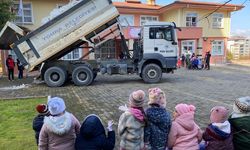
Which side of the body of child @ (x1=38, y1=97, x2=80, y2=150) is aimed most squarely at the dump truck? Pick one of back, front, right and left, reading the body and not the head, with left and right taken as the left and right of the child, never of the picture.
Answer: front

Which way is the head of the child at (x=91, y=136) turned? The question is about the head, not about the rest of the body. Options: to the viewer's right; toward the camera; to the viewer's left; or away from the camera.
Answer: away from the camera

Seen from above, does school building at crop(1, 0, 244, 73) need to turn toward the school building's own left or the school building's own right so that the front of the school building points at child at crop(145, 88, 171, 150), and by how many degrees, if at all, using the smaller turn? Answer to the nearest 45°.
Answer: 0° — it already faces them

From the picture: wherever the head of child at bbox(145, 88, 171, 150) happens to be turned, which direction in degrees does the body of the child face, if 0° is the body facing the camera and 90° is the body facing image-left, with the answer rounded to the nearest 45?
approximately 180°

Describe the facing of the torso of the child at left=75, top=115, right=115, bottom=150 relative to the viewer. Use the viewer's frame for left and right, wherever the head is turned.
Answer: facing away from the viewer

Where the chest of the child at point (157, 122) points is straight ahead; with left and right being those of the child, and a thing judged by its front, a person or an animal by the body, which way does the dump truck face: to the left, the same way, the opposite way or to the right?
to the right

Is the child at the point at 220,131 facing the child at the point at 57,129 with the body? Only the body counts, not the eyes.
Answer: no

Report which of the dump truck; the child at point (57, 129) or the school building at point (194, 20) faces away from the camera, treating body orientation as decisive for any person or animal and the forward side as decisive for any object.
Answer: the child

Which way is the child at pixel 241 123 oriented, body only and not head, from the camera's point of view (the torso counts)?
away from the camera

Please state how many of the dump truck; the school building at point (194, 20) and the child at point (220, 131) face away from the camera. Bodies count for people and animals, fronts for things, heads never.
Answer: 1

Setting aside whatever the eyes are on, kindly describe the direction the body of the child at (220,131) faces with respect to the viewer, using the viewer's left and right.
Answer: facing away from the viewer

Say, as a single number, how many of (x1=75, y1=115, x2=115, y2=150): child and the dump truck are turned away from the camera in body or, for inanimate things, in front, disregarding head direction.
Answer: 1

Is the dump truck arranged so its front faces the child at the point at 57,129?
no

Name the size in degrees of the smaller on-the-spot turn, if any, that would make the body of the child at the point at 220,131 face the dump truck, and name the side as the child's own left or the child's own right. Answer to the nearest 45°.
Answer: approximately 45° to the child's own left

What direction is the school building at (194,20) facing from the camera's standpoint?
toward the camera

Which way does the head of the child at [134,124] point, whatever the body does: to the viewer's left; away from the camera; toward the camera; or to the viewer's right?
away from the camera

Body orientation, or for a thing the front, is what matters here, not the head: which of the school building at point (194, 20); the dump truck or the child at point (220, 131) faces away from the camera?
the child

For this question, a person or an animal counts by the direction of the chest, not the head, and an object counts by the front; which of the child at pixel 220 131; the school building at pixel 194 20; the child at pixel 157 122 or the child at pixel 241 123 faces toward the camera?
the school building
